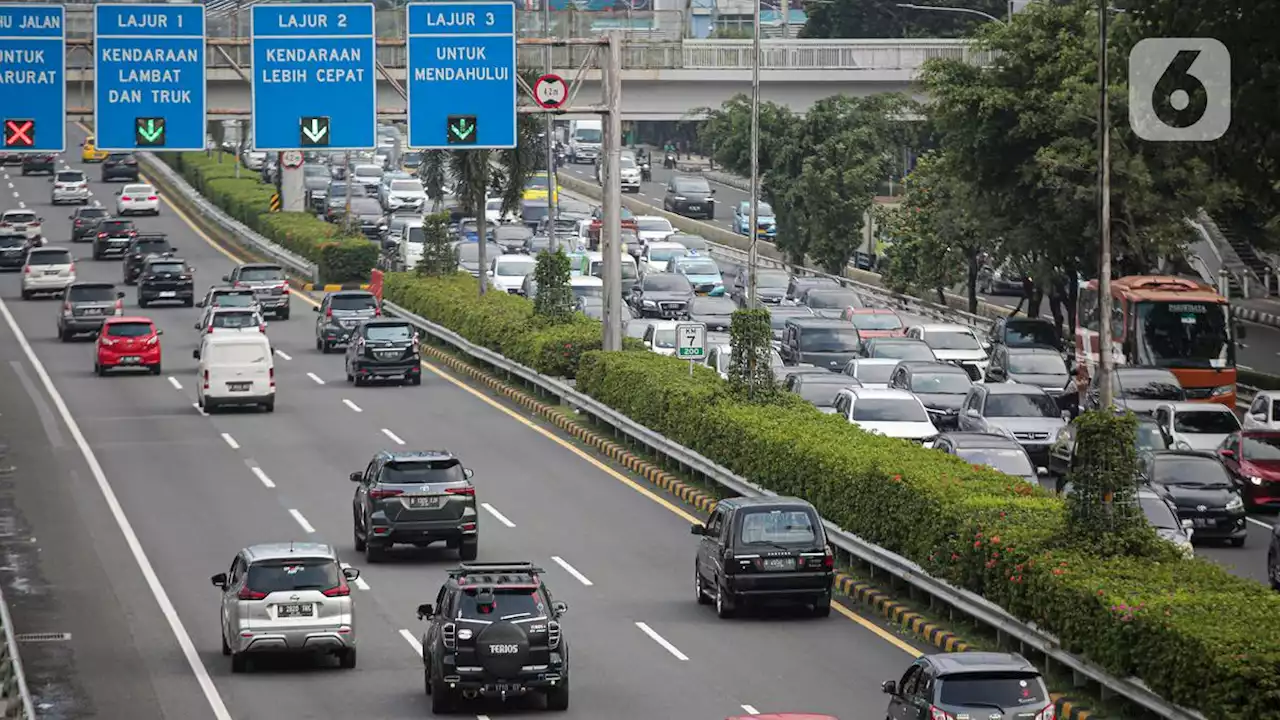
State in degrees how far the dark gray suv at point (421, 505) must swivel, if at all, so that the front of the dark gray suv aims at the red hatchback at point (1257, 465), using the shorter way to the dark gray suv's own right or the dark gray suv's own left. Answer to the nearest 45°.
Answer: approximately 90° to the dark gray suv's own right

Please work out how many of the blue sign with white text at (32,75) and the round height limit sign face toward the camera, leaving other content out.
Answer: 2

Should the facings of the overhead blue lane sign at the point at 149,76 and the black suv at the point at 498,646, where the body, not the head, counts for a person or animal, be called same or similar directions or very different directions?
very different directions

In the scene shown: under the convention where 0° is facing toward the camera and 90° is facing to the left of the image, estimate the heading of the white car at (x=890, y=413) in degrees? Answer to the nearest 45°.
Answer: approximately 315°

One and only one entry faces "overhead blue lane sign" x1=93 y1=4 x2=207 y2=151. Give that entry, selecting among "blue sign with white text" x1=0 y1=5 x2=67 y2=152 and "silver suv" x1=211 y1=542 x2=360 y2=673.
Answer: the silver suv

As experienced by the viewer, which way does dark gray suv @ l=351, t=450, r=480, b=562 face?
facing away from the viewer

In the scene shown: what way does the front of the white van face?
away from the camera

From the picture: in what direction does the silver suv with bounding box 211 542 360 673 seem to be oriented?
away from the camera

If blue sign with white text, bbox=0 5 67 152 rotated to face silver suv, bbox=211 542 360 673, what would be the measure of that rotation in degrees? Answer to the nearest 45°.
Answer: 0° — it already faces it

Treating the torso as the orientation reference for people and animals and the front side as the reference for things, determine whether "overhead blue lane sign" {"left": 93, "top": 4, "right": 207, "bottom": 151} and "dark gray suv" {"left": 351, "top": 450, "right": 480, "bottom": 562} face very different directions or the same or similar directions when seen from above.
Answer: very different directions

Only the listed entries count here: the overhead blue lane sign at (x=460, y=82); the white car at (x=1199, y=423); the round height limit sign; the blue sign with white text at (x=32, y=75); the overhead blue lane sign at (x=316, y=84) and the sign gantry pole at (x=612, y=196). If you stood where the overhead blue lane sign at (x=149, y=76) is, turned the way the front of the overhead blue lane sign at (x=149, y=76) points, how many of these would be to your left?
5

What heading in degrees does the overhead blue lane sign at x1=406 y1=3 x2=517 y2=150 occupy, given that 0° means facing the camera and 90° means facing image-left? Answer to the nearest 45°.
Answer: approximately 0°

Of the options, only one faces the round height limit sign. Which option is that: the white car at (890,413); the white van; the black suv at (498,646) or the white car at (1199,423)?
the black suv

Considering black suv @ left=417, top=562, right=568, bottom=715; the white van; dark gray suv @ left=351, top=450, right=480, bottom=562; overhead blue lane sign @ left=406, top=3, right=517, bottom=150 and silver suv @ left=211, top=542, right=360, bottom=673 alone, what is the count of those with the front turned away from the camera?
4
